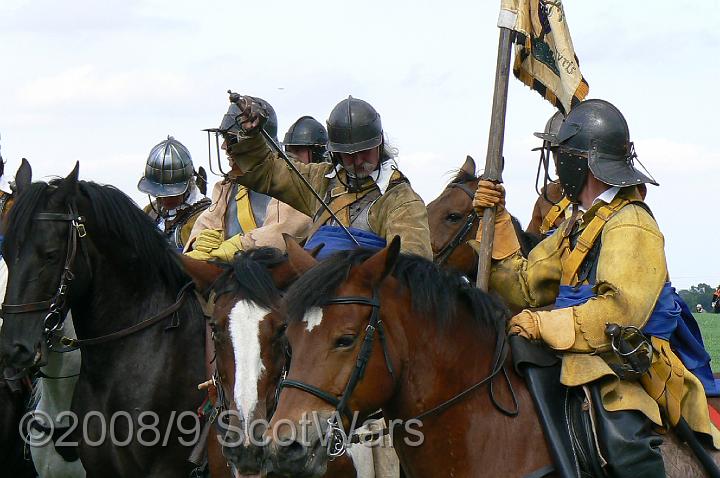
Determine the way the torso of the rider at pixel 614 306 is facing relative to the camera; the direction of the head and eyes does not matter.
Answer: to the viewer's left

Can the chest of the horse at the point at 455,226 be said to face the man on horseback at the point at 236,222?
yes

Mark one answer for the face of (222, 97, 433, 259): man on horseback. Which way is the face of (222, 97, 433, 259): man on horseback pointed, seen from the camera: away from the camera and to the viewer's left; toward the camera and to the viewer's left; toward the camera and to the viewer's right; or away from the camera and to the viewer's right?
toward the camera and to the viewer's left

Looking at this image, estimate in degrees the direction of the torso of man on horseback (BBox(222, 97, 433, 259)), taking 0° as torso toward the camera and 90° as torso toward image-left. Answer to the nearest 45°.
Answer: approximately 0°

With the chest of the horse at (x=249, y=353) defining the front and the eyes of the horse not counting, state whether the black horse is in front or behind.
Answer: behind

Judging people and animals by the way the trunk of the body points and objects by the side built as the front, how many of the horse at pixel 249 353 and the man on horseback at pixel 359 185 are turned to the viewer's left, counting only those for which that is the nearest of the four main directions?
0

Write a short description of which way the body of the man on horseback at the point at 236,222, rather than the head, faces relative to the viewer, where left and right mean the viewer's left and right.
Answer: facing the viewer and to the left of the viewer

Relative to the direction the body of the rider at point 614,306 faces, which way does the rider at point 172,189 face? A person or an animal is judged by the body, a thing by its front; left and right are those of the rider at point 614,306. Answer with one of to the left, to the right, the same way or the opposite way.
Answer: to the left
